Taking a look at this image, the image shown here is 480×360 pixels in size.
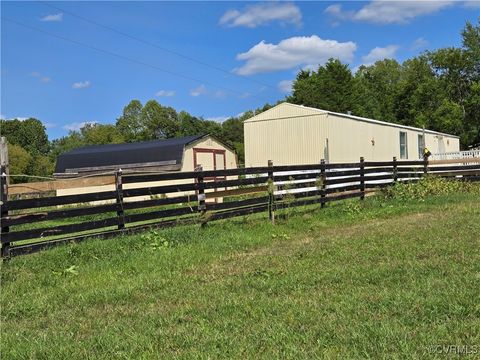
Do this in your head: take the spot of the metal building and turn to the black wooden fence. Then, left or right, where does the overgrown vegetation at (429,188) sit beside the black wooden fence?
left

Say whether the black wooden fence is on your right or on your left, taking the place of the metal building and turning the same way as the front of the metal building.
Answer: on your right

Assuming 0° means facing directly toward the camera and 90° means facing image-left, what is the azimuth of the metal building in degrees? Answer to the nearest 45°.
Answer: approximately 315°

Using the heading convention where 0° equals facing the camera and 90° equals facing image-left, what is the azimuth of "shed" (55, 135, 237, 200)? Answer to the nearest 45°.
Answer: approximately 315°

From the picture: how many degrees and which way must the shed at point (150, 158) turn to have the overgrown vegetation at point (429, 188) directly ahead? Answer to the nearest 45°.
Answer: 0° — it already faces it
